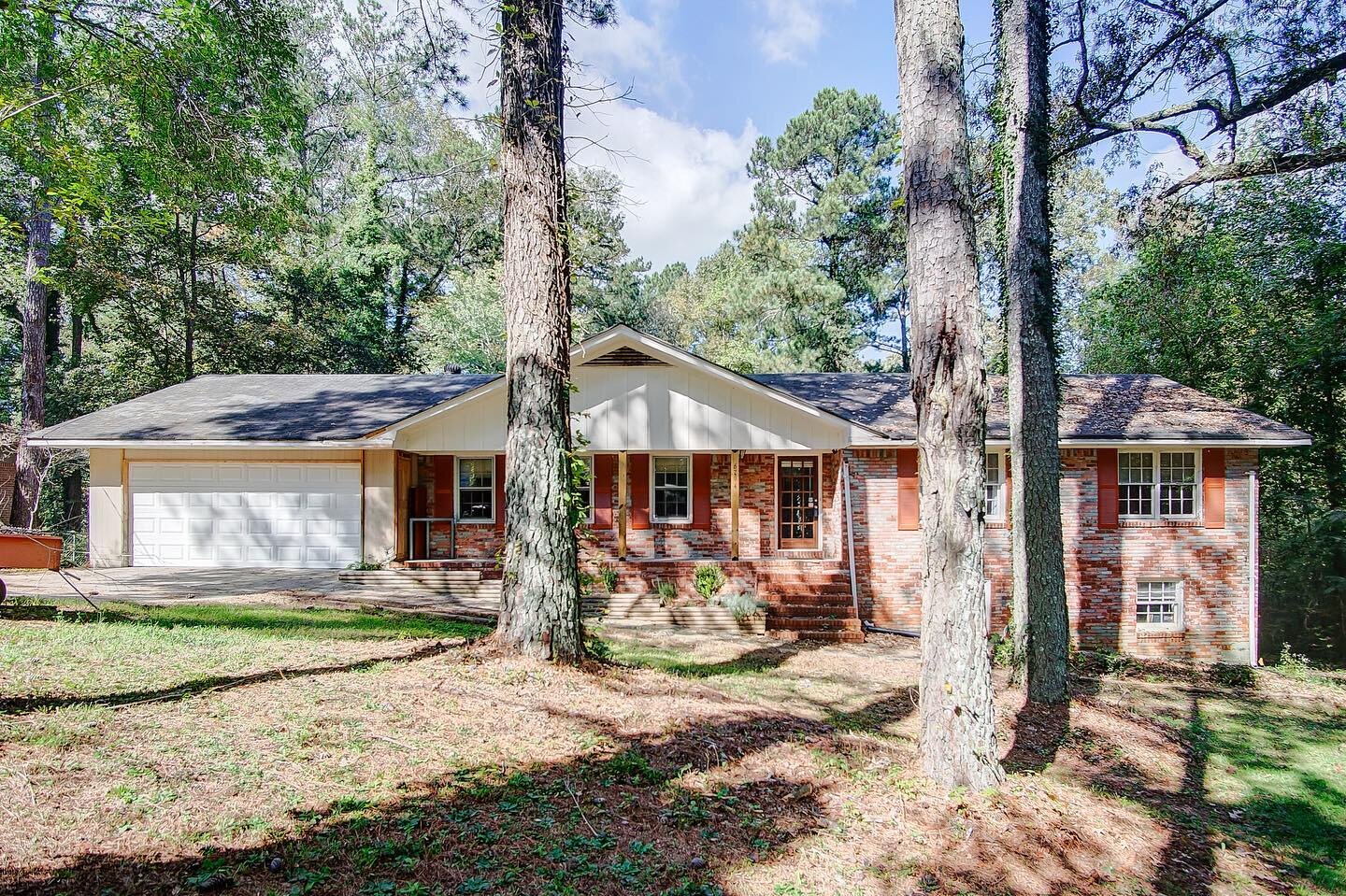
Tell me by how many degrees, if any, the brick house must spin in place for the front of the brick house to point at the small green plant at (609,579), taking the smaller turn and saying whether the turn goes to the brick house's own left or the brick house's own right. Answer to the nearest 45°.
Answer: approximately 45° to the brick house's own right

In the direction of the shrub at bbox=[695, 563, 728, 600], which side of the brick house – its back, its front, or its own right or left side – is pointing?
front

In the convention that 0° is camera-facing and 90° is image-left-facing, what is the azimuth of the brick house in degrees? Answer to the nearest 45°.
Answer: approximately 0°

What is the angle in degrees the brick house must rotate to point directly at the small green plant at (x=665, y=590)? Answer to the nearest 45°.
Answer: approximately 45° to its right

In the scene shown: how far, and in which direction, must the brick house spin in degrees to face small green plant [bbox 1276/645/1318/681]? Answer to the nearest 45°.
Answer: approximately 90° to its left

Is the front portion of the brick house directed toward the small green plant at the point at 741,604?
yes

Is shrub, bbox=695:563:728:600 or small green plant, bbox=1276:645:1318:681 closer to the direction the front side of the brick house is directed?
the shrub
